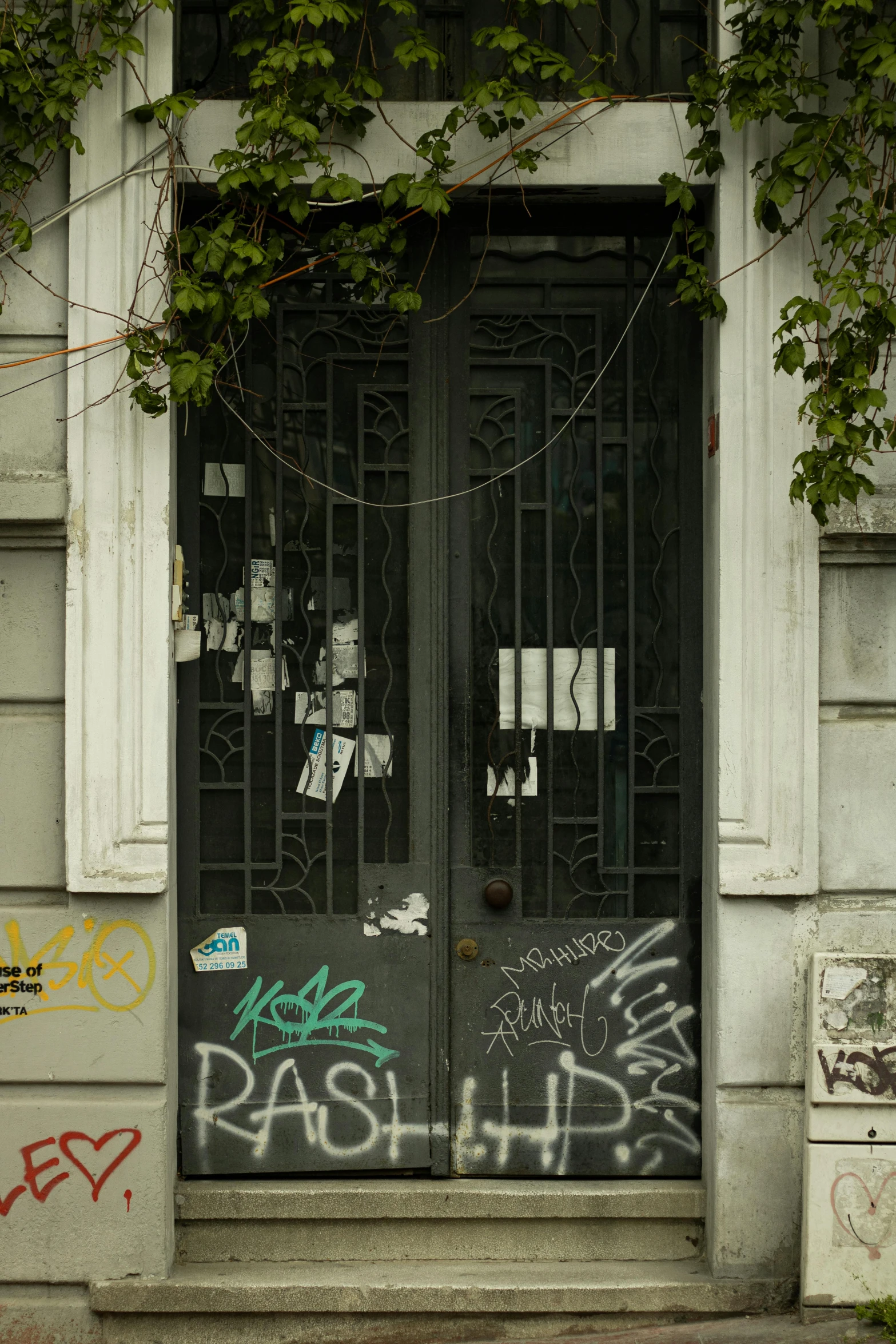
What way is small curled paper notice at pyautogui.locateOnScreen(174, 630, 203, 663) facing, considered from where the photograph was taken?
facing the viewer

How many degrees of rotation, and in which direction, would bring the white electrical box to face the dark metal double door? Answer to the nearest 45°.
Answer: approximately 90° to its right

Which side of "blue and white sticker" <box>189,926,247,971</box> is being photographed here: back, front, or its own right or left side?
front

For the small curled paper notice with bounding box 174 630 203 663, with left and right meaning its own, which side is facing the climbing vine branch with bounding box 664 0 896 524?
left

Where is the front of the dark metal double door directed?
toward the camera
